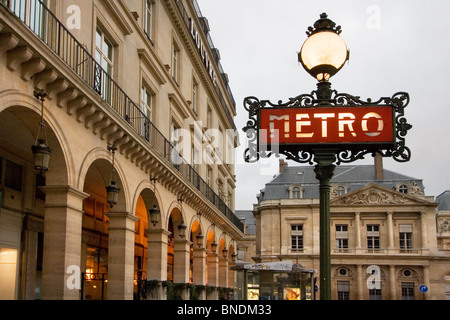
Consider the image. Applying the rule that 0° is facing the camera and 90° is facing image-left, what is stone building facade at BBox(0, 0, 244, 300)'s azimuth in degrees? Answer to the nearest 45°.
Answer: approximately 315°
